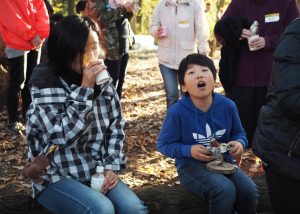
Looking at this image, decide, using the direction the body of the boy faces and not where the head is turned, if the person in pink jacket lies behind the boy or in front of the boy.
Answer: behind

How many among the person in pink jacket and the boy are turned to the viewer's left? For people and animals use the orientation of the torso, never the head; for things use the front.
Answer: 0

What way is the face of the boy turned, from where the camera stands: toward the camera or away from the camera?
toward the camera

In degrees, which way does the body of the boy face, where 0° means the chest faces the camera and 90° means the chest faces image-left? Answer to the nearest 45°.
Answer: approximately 315°

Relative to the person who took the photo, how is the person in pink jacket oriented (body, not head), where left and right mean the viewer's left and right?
facing the viewer

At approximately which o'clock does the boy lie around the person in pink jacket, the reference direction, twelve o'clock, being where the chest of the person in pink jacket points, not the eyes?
The boy is roughly at 12 o'clock from the person in pink jacket.

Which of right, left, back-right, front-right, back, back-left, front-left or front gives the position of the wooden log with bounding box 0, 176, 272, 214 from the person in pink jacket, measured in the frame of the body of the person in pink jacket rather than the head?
front
